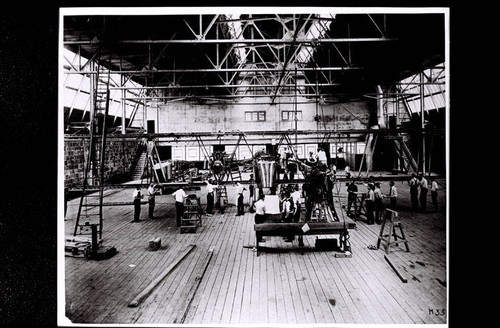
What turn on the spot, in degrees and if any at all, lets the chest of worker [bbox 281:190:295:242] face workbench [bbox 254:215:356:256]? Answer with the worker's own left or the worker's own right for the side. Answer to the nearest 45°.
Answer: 0° — they already face it

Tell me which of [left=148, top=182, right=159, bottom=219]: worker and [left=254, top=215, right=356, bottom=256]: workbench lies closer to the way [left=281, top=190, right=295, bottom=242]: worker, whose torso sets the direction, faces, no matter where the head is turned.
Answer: the workbench
